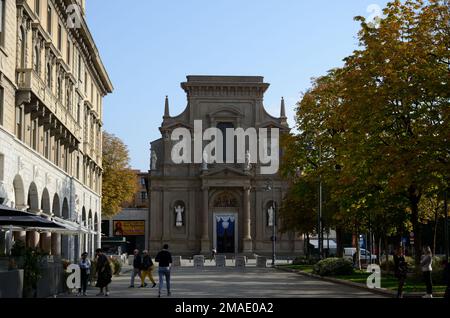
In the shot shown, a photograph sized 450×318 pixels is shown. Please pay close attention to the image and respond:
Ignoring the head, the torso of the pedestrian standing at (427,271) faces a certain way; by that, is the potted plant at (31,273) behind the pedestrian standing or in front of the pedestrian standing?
in front

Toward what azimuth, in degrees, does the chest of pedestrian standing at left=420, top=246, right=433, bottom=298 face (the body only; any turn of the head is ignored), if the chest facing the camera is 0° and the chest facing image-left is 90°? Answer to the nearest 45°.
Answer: approximately 90°

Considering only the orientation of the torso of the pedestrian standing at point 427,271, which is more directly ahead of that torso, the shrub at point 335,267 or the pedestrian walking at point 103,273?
the pedestrian walking

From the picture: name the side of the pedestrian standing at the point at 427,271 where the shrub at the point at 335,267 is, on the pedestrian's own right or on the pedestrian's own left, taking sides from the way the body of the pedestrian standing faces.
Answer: on the pedestrian's own right

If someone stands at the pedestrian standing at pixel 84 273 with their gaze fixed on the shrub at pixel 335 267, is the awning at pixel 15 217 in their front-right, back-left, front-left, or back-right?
back-right
